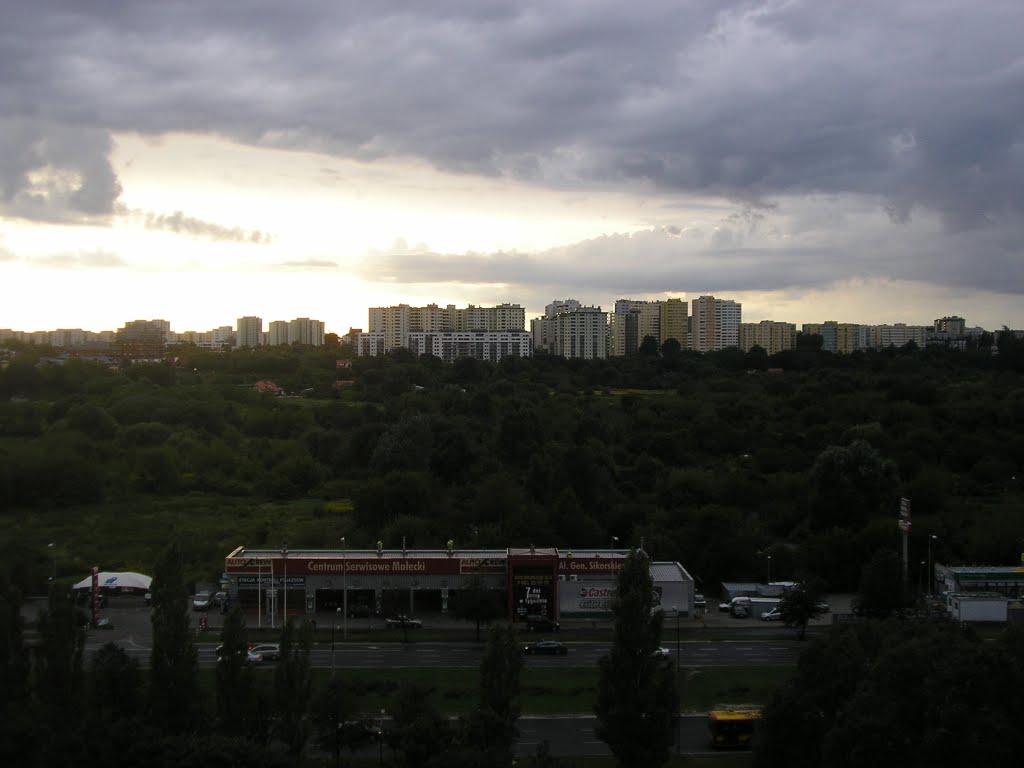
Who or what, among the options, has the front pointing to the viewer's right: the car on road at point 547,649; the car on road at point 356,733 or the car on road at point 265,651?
the car on road at point 356,733

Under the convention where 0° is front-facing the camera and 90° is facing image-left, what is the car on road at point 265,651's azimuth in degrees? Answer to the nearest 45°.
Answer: approximately 90°

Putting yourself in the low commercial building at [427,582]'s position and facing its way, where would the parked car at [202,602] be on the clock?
The parked car is roughly at 3 o'clock from the low commercial building.

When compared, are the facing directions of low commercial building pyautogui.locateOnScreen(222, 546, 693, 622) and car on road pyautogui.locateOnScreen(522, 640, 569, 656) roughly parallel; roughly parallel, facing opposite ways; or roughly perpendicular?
roughly perpendicular

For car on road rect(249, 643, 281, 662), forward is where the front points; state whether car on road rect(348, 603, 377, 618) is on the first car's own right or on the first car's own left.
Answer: on the first car's own right

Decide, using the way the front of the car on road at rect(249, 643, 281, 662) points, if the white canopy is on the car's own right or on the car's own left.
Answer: on the car's own right

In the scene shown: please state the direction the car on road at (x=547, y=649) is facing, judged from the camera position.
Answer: facing to the left of the viewer

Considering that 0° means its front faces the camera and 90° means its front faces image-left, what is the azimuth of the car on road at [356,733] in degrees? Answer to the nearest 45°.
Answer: approximately 270°

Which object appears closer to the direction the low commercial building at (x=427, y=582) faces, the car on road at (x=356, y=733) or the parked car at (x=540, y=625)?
the car on road

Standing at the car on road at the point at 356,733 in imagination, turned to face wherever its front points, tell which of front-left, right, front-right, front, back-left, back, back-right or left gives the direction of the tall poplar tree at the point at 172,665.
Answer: back

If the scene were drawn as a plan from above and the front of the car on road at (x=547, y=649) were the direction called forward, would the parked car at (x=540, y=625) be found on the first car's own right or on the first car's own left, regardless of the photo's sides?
on the first car's own right

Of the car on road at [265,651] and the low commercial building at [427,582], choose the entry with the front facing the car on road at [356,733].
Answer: the low commercial building

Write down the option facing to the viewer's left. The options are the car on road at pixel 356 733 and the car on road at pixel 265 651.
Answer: the car on road at pixel 265 651

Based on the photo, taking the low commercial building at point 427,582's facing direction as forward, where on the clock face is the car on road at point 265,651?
The car on road is roughly at 1 o'clock from the low commercial building.

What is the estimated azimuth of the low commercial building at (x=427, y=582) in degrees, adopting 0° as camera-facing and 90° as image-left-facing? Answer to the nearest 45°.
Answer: approximately 0°
